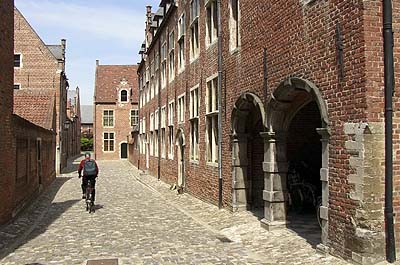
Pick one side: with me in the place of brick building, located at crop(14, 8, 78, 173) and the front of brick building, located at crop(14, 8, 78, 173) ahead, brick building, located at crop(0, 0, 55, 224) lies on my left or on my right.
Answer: on my right

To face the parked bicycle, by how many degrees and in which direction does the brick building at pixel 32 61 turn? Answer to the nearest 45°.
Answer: approximately 90° to its right

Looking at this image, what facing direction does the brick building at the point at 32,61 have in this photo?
to the viewer's right

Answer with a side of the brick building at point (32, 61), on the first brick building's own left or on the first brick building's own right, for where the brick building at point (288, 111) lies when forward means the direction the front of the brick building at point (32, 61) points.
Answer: on the first brick building's own right
